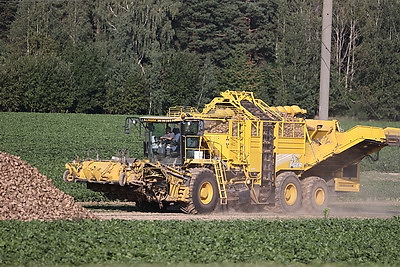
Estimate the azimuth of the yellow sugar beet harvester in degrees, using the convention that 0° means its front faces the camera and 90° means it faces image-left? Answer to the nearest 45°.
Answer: approximately 45°

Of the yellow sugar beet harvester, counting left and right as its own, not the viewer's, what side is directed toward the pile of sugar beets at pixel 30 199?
front
